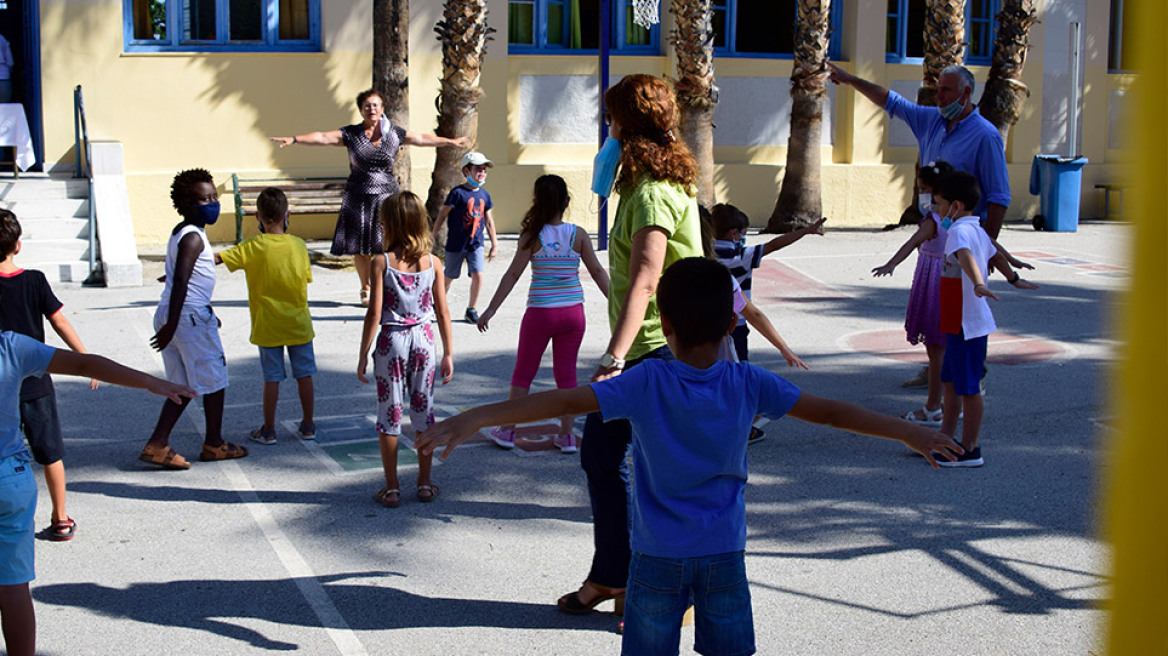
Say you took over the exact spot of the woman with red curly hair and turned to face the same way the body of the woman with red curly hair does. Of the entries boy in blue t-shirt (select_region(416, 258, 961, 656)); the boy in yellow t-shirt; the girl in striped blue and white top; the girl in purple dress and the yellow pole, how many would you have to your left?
2

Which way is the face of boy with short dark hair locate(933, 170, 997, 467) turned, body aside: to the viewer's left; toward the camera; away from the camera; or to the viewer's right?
to the viewer's left

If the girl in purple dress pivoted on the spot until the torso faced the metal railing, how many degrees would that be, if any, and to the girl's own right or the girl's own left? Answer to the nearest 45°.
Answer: approximately 45° to the girl's own right

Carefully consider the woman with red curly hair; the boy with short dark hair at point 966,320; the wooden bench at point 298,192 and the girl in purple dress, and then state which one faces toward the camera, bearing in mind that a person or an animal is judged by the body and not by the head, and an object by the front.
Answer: the wooden bench

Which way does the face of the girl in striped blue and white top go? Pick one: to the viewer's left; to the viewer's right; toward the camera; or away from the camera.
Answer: away from the camera

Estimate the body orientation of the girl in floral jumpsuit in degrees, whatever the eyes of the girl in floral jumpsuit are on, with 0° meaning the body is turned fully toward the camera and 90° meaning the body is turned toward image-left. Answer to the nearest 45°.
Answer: approximately 180°

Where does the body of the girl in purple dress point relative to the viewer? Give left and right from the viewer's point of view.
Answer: facing to the left of the viewer

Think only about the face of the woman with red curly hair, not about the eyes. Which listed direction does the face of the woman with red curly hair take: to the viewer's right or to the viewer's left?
to the viewer's left

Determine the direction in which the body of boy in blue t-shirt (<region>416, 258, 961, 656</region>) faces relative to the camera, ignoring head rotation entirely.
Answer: away from the camera
